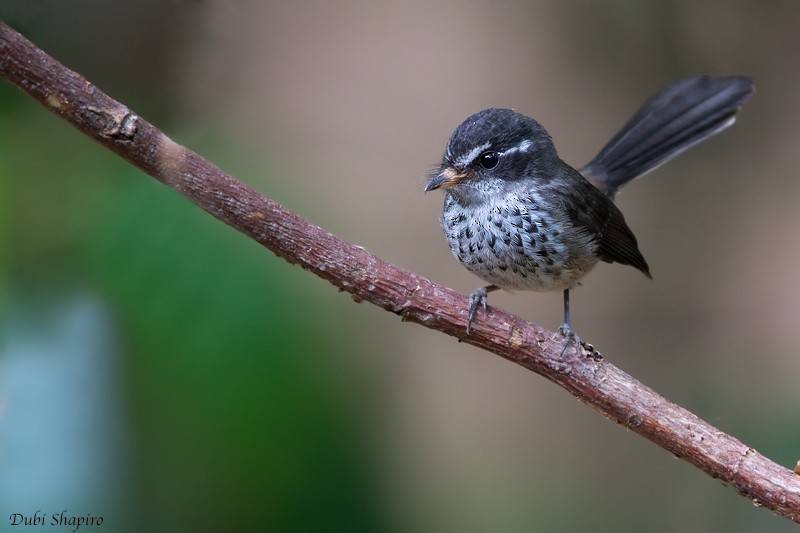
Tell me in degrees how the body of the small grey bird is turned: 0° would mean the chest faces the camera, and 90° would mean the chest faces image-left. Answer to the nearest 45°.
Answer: approximately 45°
